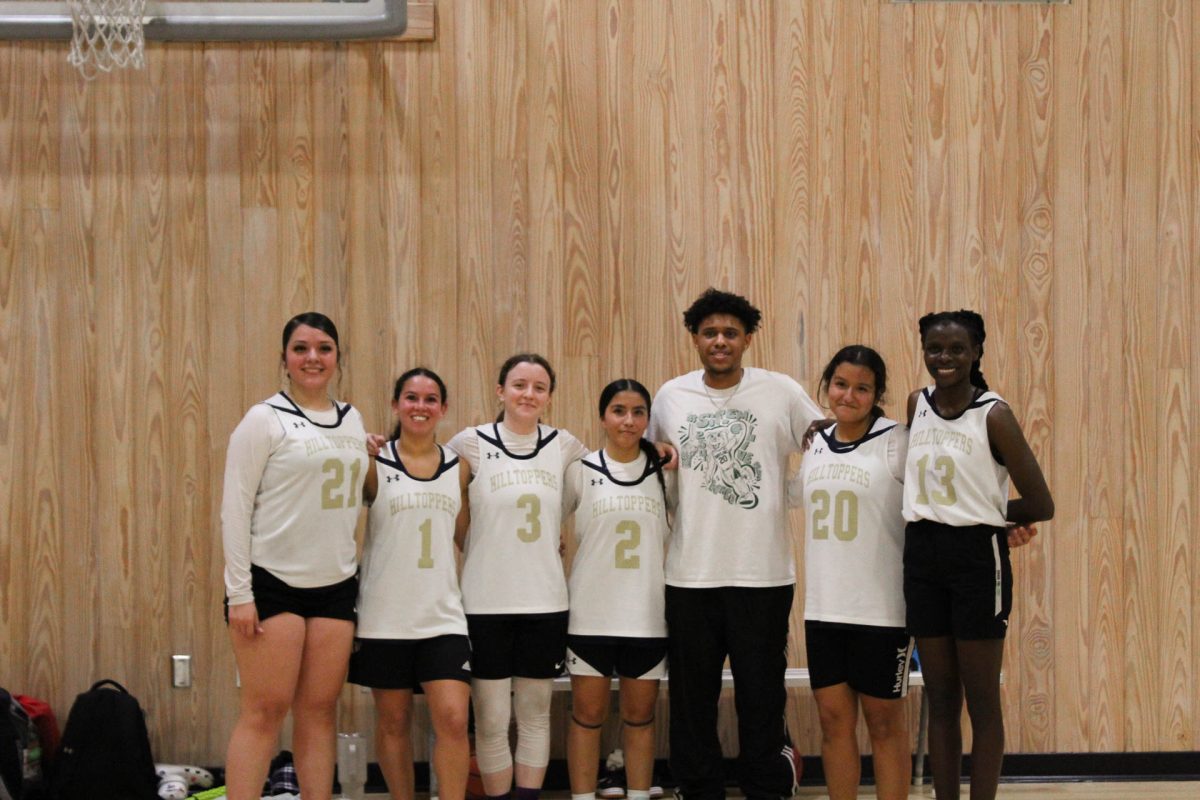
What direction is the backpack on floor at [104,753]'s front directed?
toward the camera

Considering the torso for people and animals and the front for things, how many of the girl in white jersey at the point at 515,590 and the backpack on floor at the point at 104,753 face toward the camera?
2

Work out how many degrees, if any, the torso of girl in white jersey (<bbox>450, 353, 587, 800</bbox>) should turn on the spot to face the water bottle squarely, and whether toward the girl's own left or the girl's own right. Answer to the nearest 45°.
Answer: approximately 135° to the girl's own right

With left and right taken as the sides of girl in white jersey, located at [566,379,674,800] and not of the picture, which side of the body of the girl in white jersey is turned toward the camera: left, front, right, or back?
front

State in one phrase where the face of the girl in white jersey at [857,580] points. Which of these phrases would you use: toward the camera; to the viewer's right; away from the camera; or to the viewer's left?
toward the camera

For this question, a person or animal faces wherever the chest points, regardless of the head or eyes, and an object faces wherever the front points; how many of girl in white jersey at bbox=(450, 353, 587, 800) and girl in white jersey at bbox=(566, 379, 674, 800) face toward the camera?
2

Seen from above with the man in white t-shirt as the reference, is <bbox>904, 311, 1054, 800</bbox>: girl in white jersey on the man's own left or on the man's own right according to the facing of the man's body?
on the man's own left

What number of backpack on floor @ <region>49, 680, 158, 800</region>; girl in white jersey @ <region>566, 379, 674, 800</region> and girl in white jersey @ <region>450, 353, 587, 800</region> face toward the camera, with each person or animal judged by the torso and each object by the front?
3

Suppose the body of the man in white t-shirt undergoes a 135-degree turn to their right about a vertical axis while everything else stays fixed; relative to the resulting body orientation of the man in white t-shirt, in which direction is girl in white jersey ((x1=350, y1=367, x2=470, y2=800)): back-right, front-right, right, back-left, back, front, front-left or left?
front-left

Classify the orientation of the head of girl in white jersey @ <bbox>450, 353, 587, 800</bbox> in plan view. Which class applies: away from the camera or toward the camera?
toward the camera

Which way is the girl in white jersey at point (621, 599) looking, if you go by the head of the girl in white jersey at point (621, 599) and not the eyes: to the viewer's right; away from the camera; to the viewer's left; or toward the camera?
toward the camera

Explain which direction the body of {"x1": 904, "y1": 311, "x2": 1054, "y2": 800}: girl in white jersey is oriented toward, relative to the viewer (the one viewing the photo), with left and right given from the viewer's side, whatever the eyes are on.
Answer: facing the viewer and to the left of the viewer
